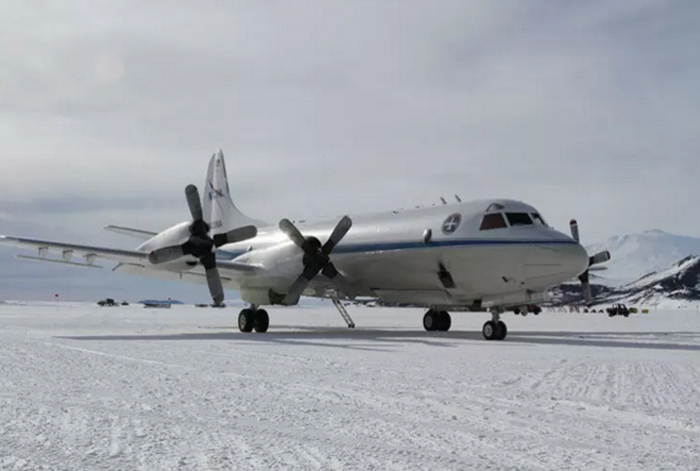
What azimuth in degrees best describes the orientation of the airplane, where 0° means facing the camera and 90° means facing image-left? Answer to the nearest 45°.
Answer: approximately 315°
